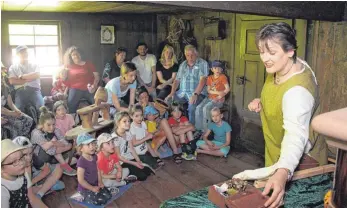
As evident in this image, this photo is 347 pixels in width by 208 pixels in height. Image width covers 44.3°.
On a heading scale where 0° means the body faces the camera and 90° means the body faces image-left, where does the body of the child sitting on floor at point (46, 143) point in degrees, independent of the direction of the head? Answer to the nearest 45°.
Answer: approximately 315°

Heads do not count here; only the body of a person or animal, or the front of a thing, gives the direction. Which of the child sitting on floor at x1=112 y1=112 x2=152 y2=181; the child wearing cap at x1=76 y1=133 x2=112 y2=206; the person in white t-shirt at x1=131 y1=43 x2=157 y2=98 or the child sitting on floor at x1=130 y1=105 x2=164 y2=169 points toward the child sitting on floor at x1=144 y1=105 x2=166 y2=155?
the person in white t-shirt

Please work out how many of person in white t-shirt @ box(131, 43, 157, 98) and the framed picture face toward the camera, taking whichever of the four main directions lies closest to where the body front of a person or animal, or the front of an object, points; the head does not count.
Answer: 2

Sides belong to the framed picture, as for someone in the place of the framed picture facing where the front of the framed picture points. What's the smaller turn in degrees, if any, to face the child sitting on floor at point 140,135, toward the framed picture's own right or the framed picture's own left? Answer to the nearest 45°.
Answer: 0° — it already faces them

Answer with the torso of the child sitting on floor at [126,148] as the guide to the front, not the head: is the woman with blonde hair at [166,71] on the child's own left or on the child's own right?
on the child's own left

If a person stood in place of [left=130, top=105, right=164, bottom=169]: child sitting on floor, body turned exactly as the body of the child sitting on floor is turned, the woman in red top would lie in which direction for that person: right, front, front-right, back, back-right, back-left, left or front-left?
back

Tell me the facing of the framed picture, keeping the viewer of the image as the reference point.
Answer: facing the viewer

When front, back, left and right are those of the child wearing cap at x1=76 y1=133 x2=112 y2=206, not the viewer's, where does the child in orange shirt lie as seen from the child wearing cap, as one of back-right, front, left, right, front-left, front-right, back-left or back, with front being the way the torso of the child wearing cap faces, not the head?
left

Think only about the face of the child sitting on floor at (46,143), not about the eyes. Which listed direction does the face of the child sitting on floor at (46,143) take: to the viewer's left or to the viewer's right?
to the viewer's right

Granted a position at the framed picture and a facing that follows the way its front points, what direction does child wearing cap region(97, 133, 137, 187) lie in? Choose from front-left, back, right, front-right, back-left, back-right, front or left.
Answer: front

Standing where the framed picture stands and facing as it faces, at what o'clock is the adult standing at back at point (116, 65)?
The adult standing at back is roughly at 12 o'clock from the framed picture.

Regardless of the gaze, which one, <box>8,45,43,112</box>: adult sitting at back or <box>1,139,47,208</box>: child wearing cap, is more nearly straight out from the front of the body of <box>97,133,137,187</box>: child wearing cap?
the child wearing cap

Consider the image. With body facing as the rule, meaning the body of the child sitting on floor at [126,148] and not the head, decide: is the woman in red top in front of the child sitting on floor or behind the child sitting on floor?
behind

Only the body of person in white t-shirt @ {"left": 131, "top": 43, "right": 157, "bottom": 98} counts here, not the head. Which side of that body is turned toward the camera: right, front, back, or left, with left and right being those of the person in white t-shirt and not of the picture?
front

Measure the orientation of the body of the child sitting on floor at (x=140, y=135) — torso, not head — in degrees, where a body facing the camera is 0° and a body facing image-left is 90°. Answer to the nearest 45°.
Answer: approximately 315°

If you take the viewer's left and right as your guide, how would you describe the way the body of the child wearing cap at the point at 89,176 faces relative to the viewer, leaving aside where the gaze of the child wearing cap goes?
facing the viewer and to the right of the viewer
